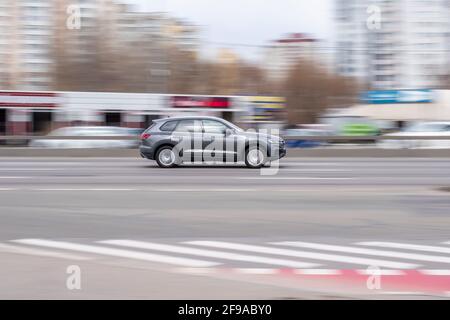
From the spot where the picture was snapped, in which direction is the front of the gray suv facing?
facing to the right of the viewer
